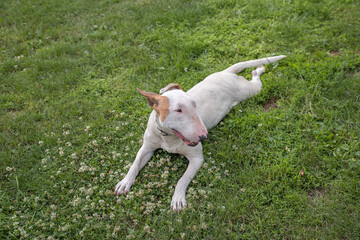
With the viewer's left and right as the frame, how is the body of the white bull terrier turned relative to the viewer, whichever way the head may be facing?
facing the viewer and to the left of the viewer
